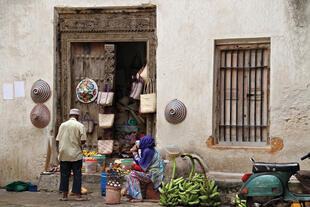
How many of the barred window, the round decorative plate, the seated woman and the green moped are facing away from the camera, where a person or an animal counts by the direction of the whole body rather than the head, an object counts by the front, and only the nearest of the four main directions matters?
0

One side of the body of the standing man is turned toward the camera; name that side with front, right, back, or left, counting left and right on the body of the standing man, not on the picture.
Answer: back

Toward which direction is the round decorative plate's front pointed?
toward the camera

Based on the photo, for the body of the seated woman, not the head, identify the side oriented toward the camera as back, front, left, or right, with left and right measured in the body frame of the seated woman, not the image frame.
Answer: left

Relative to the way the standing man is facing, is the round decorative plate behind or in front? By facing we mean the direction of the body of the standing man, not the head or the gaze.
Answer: in front

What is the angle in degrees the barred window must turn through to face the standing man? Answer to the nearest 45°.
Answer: approximately 90° to its right

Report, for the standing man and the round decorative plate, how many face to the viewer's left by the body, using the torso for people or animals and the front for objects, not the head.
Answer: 0

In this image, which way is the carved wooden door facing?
toward the camera

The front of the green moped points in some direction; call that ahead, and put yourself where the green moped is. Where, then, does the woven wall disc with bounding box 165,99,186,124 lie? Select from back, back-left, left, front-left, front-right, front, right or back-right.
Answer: back-left

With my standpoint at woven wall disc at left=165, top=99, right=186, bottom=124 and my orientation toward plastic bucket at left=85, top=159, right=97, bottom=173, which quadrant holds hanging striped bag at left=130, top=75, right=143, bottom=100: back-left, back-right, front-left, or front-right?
front-right

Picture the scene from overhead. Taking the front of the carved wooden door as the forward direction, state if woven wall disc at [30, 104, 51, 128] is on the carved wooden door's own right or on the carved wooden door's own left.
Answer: on the carved wooden door's own right

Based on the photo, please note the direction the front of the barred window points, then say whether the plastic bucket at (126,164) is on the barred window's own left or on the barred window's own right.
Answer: on the barred window's own right
